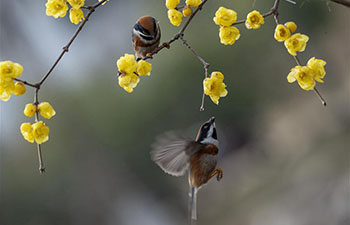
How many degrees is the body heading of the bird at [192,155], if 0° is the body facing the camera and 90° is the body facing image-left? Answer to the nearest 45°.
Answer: approximately 270°
